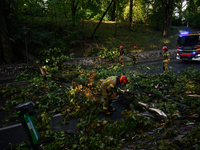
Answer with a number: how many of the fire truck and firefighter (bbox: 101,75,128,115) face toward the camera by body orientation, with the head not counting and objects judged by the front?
1

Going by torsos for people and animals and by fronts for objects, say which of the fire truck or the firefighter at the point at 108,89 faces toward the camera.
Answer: the fire truck

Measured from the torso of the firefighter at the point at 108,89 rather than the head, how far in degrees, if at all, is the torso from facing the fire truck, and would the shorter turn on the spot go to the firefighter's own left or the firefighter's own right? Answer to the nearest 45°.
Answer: approximately 45° to the firefighter's own left

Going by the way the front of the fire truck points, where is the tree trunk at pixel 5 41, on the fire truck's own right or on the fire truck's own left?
on the fire truck's own right

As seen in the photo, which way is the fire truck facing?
toward the camera

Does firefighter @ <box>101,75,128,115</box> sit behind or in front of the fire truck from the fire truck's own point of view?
in front

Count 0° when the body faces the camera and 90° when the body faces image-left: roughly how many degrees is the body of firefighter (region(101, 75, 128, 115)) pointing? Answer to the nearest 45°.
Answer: approximately 270°

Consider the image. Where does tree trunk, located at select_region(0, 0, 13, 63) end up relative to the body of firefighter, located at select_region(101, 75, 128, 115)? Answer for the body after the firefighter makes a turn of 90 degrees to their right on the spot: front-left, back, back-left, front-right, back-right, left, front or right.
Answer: back-right
